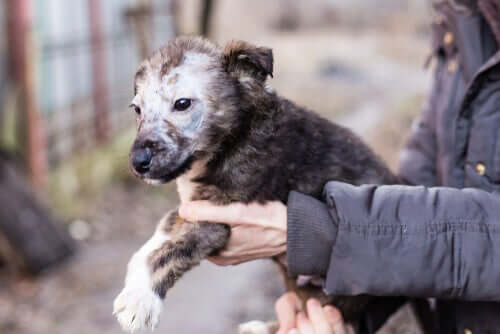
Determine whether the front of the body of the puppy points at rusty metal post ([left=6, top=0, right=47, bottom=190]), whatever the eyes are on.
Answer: no

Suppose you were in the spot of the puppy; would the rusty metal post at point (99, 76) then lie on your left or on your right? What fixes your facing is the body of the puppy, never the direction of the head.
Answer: on your right

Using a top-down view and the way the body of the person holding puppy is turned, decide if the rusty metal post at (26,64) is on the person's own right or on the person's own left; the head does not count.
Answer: on the person's own right

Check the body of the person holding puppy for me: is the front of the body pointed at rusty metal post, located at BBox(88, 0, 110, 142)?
no

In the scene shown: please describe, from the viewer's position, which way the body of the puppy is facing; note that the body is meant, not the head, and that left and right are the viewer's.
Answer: facing the viewer and to the left of the viewer
